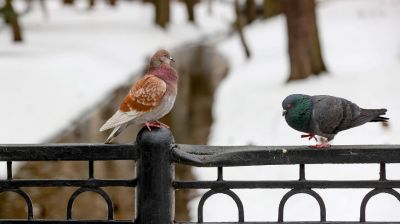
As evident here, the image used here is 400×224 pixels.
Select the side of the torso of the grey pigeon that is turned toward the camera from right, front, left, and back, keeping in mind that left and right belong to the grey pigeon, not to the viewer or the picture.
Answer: left
